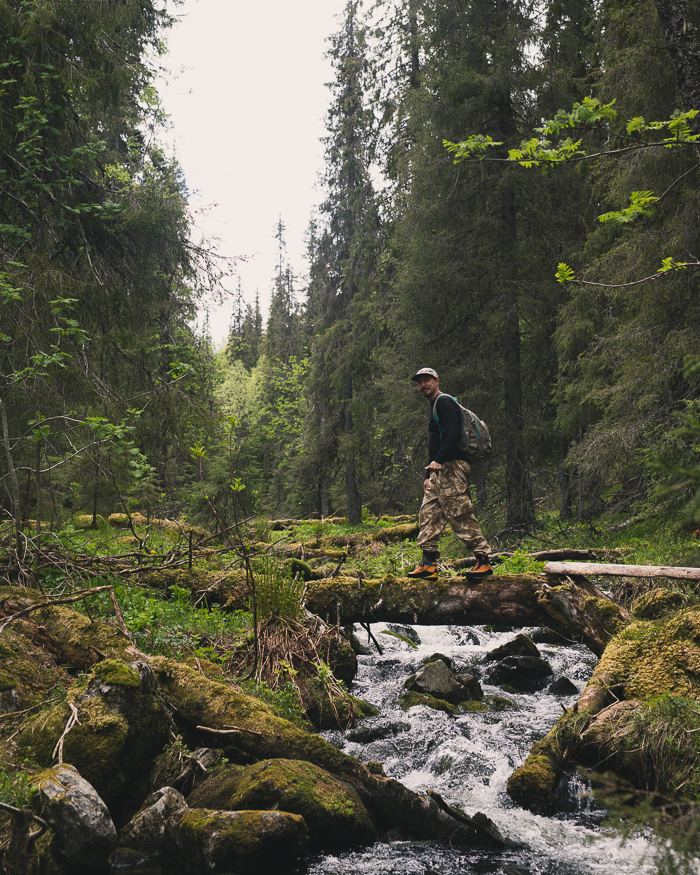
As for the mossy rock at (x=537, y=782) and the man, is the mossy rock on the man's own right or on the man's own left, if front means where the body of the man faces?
on the man's own left

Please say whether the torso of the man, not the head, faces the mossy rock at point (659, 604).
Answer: no

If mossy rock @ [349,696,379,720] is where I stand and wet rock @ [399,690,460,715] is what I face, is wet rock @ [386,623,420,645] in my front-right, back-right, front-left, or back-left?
front-left

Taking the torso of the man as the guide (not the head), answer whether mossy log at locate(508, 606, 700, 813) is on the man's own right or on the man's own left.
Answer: on the man's own left

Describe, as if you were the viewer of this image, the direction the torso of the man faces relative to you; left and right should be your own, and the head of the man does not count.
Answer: facing to the left of the viewer

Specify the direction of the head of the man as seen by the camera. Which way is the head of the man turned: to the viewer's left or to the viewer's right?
to the viewer's left
